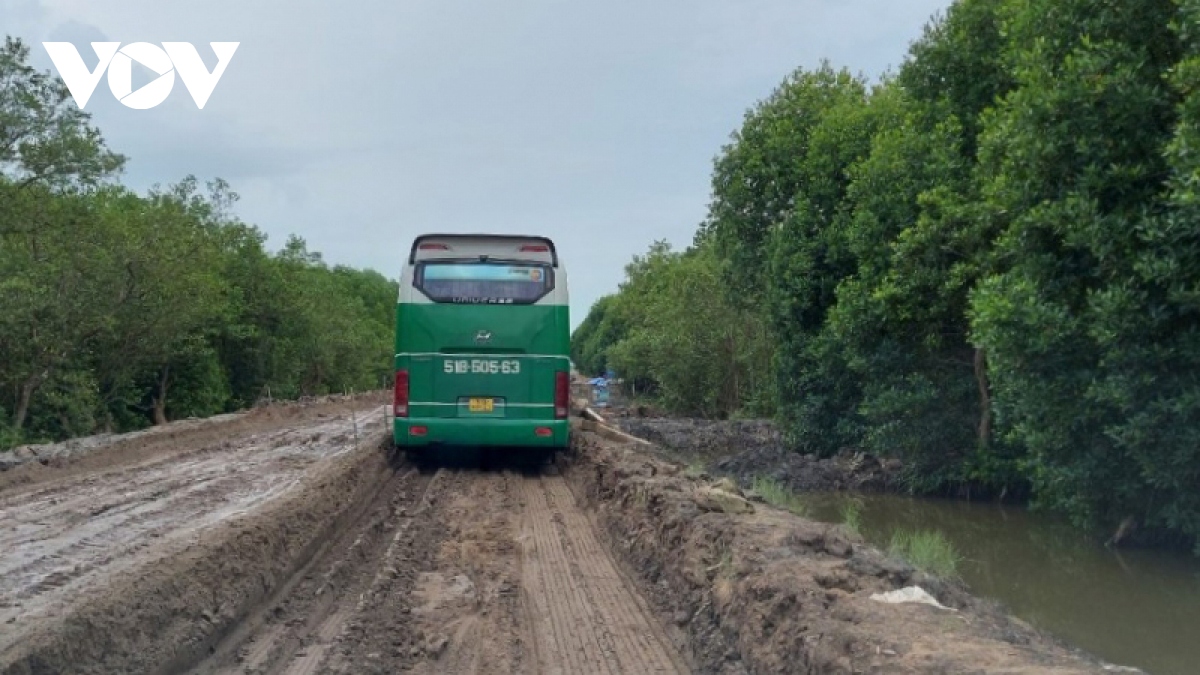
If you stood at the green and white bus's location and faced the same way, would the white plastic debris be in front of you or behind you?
behind

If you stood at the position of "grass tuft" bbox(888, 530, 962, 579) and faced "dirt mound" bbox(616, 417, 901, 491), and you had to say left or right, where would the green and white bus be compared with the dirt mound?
left

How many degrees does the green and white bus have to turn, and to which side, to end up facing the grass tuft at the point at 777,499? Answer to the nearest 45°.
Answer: approximately 135° to its right

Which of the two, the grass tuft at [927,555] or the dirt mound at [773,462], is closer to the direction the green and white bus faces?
the dirt mound

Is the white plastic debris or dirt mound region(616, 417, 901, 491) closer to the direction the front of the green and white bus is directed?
the dirt mound

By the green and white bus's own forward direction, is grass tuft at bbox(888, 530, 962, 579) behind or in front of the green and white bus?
behind

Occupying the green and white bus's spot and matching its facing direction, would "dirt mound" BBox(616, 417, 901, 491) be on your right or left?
on your right

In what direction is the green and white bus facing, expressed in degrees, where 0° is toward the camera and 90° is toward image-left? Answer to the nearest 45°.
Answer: approximately 180°
